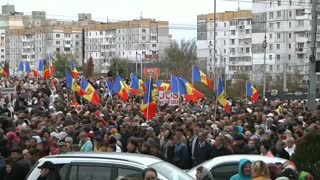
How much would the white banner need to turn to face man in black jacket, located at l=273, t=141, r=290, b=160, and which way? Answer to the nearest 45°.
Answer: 0° — it already faces them

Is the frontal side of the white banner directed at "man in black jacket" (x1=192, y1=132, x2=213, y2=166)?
yes

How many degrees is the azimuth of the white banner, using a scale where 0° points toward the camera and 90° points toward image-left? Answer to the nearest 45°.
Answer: approximately 0°

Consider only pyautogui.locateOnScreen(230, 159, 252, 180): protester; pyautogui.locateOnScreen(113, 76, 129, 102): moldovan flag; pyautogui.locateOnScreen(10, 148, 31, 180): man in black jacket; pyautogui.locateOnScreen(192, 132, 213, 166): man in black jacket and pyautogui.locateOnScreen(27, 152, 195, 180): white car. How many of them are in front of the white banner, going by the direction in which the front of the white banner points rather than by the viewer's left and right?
4

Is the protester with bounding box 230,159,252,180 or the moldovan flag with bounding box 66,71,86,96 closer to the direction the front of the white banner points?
the protester

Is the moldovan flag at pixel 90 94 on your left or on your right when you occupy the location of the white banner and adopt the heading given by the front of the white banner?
on your right

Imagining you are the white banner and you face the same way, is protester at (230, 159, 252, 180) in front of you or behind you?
in front

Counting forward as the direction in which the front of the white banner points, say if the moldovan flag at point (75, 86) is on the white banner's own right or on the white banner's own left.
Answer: on the white banner's own right

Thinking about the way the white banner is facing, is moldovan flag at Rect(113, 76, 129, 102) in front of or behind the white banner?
behind

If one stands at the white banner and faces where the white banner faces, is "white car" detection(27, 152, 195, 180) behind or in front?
in front

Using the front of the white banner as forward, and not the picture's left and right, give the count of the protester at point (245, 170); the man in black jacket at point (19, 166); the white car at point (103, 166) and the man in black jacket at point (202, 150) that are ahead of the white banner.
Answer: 4
